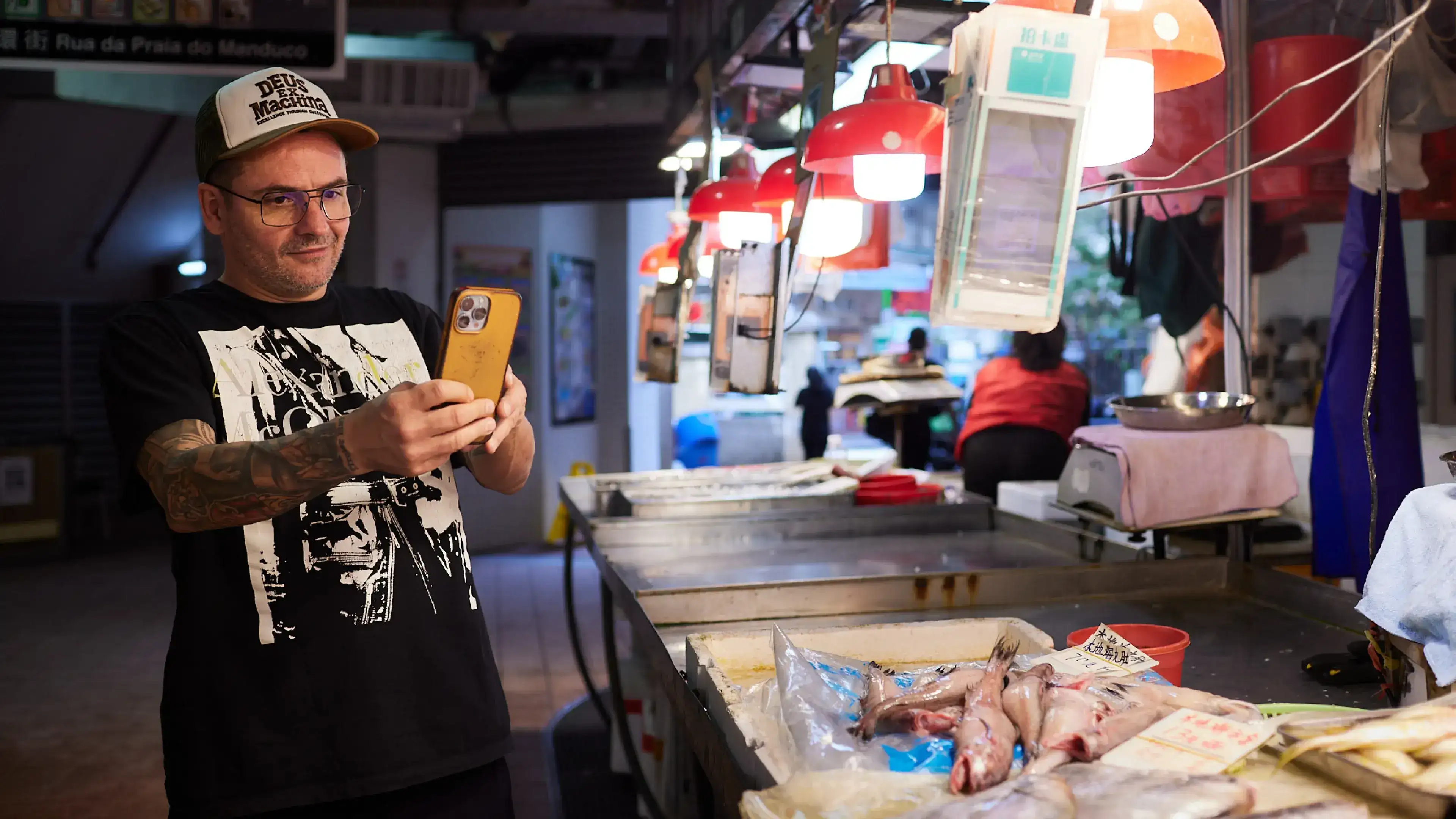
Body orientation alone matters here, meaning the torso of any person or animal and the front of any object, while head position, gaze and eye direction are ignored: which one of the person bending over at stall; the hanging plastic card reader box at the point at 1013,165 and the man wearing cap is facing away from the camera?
the person bending over at stall

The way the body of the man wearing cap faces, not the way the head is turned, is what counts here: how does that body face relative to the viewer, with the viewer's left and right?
facing the viewer and to the right of the viewer

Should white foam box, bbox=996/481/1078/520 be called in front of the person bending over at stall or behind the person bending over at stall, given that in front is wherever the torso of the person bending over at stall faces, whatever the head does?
behind

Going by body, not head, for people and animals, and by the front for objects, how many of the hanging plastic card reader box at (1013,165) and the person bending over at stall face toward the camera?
1

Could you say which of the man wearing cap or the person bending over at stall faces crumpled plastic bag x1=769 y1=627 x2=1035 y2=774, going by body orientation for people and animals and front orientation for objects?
the man wearing cap

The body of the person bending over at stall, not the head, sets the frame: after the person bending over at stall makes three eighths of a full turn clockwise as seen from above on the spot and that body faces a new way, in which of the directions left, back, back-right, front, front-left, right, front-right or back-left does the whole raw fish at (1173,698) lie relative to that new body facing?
front-right

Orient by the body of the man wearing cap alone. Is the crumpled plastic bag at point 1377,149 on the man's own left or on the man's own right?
on the man's own left

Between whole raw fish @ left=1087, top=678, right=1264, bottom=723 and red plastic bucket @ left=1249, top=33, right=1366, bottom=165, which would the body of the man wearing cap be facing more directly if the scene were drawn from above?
the whole raw fish

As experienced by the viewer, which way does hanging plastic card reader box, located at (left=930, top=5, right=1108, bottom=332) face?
facing the viewer

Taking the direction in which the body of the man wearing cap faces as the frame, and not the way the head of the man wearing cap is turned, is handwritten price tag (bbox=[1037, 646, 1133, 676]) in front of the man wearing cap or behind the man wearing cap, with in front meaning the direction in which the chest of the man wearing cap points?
in front

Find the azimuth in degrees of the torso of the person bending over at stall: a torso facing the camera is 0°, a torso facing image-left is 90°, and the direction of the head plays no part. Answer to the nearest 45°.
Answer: approximately 180°

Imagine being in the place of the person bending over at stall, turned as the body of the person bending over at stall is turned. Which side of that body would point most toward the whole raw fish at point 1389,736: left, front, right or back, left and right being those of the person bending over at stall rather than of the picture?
back

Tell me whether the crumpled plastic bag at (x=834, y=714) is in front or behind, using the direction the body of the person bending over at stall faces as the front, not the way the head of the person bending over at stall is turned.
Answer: behind

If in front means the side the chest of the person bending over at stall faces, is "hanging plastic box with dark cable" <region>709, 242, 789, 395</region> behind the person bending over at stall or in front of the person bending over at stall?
behind

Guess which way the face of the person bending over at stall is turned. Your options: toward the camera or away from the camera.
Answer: away from the camera

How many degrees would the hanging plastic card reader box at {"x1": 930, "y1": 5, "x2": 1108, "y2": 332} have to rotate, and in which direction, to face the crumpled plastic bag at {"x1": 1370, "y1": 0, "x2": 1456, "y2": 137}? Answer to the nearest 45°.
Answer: approximately 135° to its left
